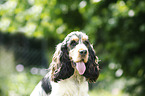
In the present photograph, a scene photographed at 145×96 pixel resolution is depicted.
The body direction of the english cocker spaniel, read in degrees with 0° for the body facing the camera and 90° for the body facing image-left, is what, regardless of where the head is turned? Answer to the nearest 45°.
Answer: approximately 315°
